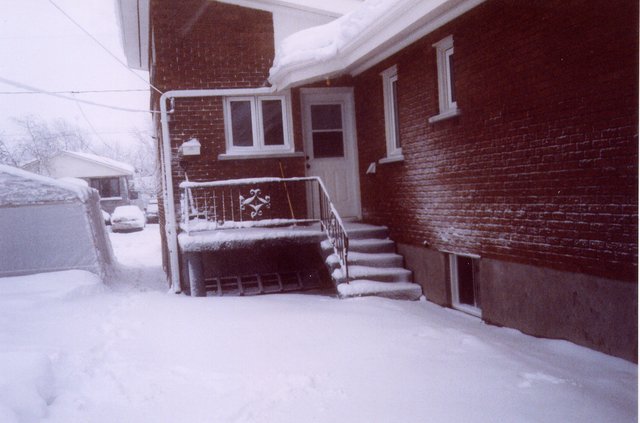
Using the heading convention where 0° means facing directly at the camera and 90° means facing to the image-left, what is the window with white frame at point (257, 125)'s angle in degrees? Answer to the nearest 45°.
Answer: approximately 0°

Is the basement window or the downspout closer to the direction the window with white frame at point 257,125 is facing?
the basement window

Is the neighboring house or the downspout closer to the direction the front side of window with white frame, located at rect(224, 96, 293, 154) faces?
the downspout

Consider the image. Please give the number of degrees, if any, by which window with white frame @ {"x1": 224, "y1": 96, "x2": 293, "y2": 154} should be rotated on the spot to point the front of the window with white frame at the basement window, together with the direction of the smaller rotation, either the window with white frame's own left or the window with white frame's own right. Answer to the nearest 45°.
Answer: approximately 45° to the window with white frame's own left

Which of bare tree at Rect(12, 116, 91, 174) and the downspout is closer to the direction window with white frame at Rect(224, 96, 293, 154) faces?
the downspout

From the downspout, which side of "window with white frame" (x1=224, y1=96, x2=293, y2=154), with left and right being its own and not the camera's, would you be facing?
right

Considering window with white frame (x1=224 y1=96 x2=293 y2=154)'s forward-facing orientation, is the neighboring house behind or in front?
behind

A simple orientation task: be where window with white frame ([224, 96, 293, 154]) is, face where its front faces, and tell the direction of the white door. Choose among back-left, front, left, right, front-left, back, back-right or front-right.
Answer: left

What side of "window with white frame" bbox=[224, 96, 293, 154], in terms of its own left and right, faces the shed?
right

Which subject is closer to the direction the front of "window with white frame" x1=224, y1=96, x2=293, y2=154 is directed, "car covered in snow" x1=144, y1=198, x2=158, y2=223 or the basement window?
the basement window

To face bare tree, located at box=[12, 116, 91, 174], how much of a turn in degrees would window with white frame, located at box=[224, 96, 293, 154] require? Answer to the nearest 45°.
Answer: approximately 135° to its right

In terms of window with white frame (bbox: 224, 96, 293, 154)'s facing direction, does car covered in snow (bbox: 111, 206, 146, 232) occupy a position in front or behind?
behind
